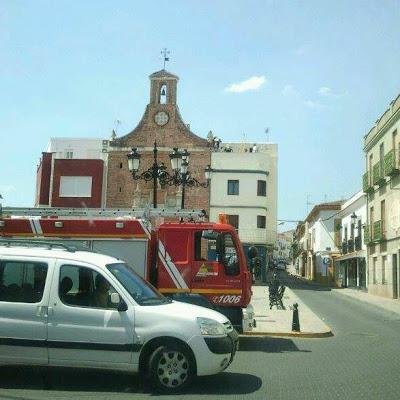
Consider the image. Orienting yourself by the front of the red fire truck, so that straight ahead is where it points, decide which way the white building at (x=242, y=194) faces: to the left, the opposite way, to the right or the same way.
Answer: to the right

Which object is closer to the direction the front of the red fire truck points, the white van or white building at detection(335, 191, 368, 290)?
the white building

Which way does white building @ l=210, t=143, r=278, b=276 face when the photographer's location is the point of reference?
facing the viewer

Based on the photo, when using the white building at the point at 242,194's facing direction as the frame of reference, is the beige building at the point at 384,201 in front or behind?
in front

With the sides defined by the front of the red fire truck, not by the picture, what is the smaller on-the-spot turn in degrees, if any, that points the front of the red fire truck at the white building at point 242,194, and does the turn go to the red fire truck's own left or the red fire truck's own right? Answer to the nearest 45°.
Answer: approximately 90° to the red fire truck's own left

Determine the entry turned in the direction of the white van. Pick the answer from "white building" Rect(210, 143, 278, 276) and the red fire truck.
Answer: the white building

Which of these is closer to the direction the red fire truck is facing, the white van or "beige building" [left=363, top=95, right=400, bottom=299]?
the beige building

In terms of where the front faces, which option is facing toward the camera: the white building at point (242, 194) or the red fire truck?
the white building

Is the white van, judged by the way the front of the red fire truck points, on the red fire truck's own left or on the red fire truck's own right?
on the red fire truck's own right

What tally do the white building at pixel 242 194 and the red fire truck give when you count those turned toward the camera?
1

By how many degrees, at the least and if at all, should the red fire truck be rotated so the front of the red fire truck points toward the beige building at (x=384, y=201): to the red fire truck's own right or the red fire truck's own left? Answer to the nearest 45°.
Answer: approximately 45° to the red fire truck's own left

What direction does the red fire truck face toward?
to the viewer's right

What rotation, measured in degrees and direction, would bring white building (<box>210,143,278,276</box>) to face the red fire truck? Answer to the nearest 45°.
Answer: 0° — it already faces it
